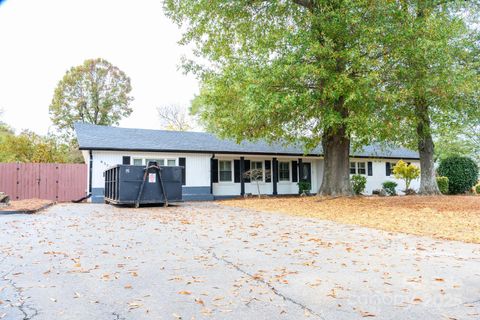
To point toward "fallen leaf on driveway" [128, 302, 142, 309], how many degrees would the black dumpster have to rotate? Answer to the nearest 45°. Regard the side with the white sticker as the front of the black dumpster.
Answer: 0° — it already faces it

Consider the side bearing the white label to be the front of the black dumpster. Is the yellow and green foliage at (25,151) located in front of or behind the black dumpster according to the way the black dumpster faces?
behind

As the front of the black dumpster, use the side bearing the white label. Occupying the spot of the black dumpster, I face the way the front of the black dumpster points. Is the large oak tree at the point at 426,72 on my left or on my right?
on my left

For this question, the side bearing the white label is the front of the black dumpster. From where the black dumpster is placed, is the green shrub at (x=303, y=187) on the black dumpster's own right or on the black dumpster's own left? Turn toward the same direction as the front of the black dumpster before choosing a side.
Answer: on the black dumpster's own left

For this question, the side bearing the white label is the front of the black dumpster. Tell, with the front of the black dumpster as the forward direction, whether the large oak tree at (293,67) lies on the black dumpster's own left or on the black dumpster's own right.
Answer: on the black dumpster's own left

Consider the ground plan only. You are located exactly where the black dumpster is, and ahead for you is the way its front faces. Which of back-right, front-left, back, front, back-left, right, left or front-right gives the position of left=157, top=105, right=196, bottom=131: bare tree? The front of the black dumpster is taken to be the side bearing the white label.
back

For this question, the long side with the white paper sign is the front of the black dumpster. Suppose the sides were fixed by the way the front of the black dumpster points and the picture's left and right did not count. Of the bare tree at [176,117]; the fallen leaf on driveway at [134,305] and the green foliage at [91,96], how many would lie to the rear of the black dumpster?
2

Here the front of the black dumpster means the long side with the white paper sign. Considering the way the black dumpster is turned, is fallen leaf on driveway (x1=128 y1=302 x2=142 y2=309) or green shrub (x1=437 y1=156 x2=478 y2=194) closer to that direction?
the fallen leaf on driveway

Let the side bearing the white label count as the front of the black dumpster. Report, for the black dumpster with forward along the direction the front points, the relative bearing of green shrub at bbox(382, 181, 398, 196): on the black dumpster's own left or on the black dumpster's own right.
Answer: on the black dumpster's own left

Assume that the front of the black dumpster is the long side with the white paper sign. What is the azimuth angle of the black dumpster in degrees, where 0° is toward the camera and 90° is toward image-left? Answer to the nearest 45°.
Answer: approximately 0°

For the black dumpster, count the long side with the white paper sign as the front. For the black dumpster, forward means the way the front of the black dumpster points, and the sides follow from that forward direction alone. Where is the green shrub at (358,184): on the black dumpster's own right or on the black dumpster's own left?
on the black dumpster's own left
